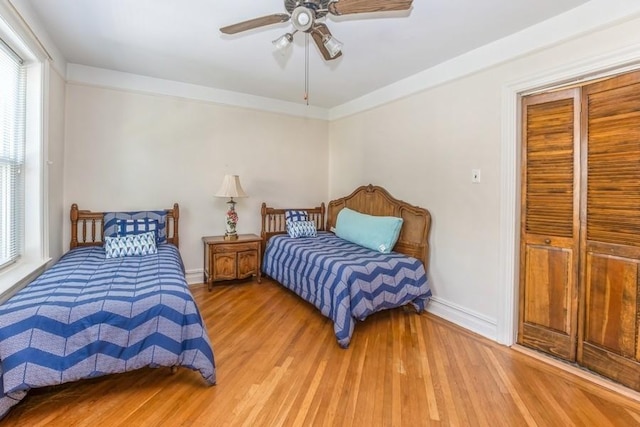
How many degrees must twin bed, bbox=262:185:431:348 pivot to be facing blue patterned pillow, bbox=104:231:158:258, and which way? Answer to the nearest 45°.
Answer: approximately 135° to its right

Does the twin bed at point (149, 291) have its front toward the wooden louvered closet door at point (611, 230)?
no

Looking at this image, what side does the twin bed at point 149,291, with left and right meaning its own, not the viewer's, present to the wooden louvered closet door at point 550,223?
left

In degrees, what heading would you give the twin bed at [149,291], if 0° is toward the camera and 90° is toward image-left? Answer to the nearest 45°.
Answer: approximately 0°

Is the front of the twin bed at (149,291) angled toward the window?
no

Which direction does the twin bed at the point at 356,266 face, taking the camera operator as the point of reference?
facing the viewer and to the right of the viewer

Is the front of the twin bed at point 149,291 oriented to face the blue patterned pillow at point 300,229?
no

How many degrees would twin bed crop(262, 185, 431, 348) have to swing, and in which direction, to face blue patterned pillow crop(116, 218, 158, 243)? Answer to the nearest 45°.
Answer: approximately 135° to its right

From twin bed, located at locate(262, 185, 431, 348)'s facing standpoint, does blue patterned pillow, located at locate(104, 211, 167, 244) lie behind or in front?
behind

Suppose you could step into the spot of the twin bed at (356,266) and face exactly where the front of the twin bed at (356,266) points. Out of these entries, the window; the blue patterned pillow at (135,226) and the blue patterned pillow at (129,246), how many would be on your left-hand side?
0
